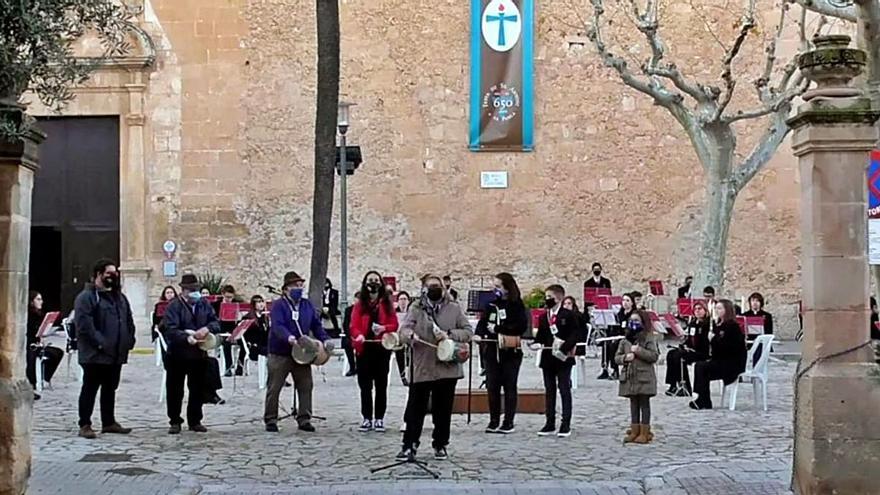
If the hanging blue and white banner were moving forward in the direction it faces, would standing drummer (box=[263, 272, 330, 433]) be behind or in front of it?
in front

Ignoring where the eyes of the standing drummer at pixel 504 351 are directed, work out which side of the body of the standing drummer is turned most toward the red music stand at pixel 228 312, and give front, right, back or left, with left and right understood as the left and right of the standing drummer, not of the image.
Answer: right

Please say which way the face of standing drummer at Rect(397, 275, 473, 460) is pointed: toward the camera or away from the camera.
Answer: toward the camera

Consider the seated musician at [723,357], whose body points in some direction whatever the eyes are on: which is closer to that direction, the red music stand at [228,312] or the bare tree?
the red music stand

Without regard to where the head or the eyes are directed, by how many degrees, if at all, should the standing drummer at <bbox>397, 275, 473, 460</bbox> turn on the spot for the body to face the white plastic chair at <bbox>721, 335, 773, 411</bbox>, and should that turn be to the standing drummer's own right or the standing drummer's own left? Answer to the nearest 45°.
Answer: approximately 135° to the standing drummer's own left

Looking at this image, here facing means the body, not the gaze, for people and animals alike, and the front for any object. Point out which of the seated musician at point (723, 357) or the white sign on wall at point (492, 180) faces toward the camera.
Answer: the white sign on wall

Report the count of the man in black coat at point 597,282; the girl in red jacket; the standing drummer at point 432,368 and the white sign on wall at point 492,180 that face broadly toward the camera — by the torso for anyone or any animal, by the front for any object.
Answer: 4

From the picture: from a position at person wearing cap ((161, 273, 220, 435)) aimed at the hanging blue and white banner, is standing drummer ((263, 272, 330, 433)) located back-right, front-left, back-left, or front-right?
front-right

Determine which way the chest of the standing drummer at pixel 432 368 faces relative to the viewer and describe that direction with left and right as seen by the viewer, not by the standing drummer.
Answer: facing the viewer

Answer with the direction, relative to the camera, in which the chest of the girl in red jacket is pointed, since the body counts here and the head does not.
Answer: toward the camera

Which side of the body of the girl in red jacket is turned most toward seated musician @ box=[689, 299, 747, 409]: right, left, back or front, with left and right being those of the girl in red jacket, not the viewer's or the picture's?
left

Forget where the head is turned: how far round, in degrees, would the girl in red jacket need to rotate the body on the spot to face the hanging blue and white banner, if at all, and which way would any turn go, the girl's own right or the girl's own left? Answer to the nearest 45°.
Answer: approximately 180°

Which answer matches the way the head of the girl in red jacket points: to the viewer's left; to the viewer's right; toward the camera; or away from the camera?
toward the camera

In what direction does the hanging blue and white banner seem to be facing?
toward the camera

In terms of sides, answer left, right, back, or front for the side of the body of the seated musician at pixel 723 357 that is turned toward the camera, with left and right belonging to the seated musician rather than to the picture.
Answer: left
